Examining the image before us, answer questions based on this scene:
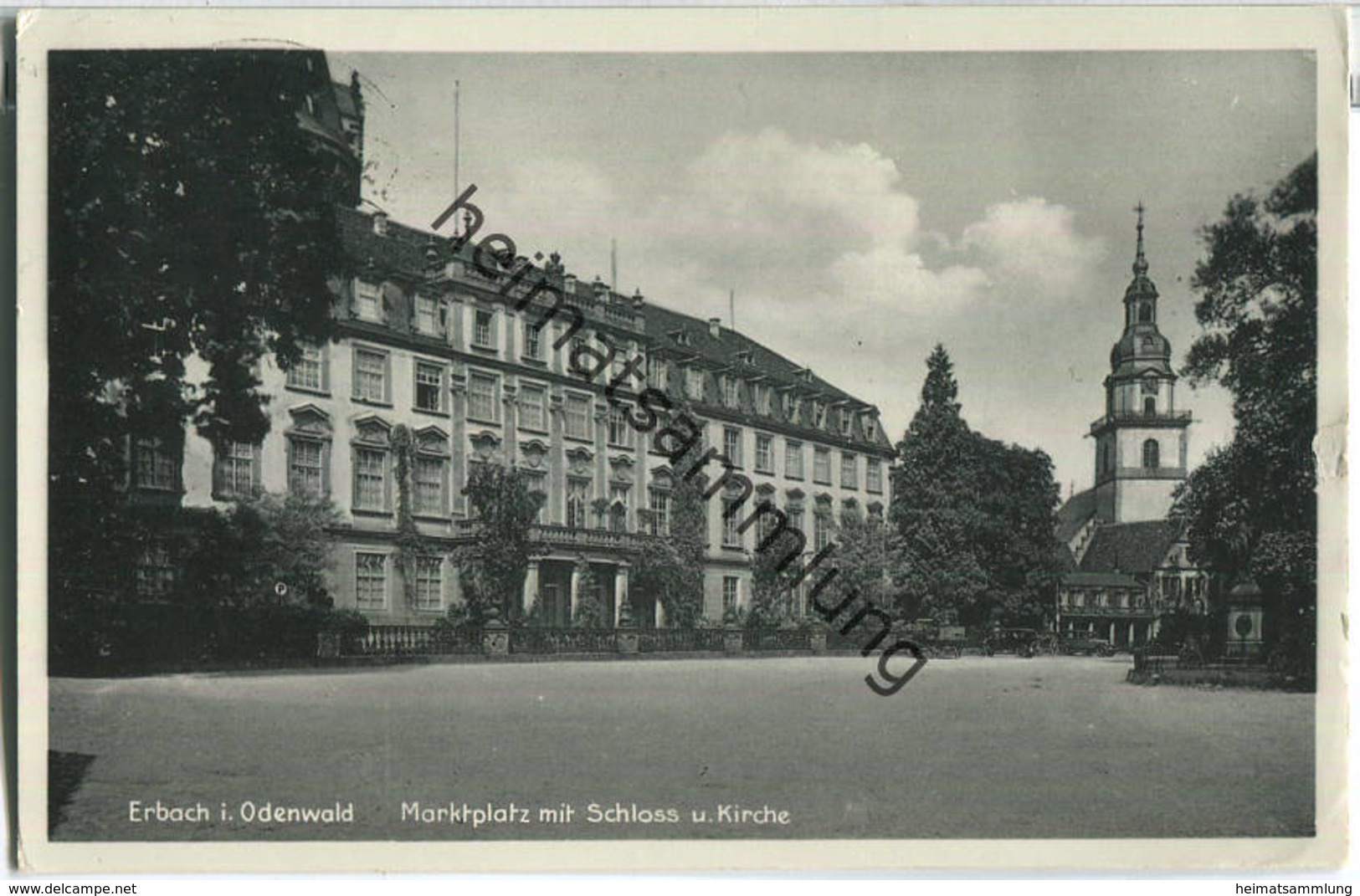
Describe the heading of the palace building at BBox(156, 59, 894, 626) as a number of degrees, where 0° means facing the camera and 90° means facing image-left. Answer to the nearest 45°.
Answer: approximately 315°

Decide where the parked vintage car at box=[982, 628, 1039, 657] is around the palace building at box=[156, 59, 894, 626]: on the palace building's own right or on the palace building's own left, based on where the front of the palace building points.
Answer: on the palace building's own left
